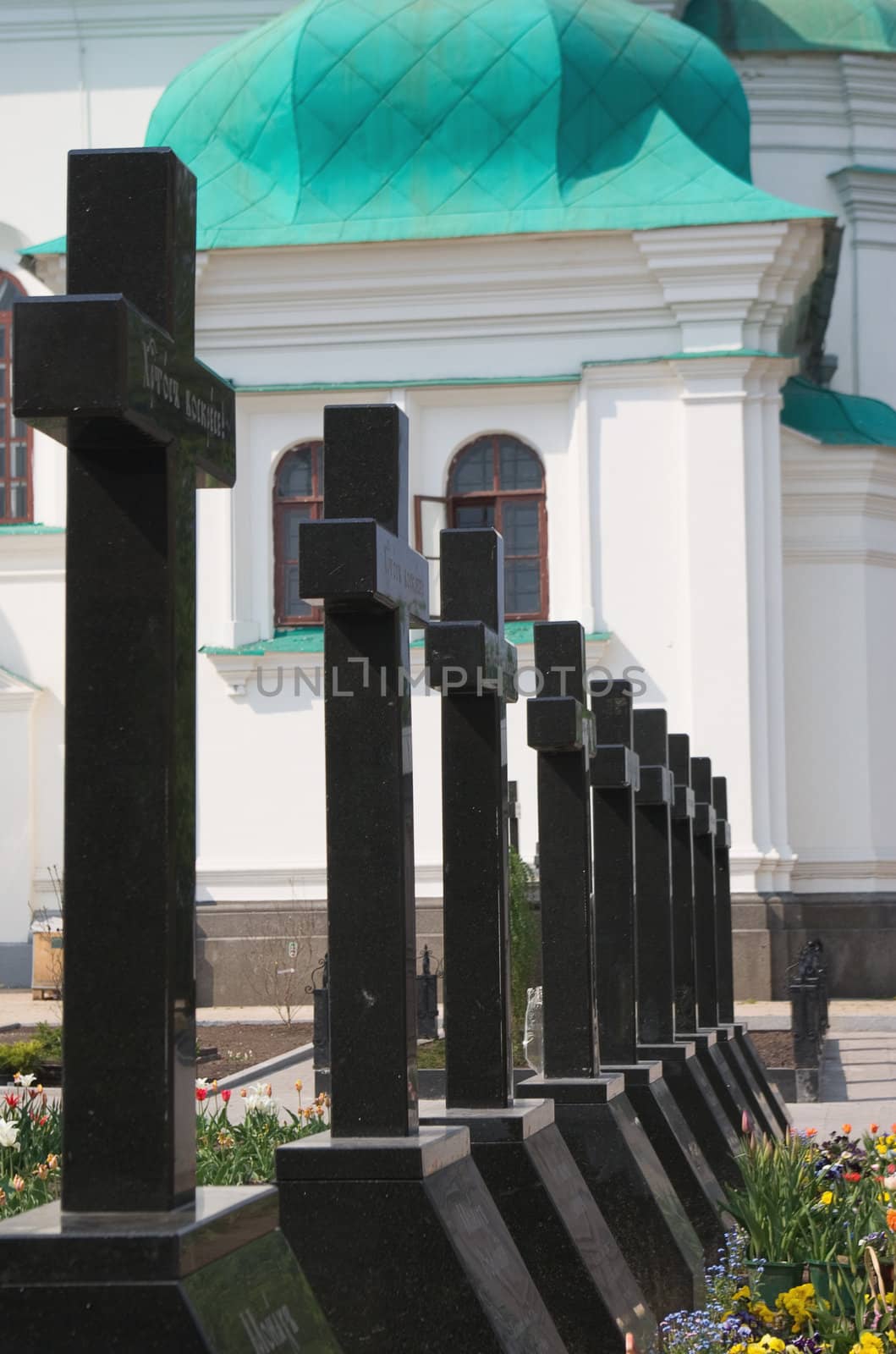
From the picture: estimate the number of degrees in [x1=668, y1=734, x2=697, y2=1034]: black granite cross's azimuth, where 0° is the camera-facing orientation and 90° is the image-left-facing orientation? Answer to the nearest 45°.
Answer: approximately 270°

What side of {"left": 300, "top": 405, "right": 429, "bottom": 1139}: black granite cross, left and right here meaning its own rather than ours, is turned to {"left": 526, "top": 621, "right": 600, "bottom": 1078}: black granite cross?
left

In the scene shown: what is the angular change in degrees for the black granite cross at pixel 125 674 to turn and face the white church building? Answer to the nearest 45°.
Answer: approximately 90° to its left

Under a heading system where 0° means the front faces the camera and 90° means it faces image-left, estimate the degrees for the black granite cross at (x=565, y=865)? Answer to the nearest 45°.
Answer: approximately 270°

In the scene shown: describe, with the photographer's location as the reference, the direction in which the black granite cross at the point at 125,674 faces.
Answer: facing to the right of the viewer

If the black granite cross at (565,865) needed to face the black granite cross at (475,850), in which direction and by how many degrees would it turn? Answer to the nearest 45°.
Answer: approximately 90° to its right

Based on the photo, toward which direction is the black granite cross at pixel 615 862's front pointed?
to the viewer's right

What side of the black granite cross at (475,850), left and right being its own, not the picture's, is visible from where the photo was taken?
right

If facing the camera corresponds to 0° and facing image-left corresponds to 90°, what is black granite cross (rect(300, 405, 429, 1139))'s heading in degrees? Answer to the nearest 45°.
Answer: approximately 270°
